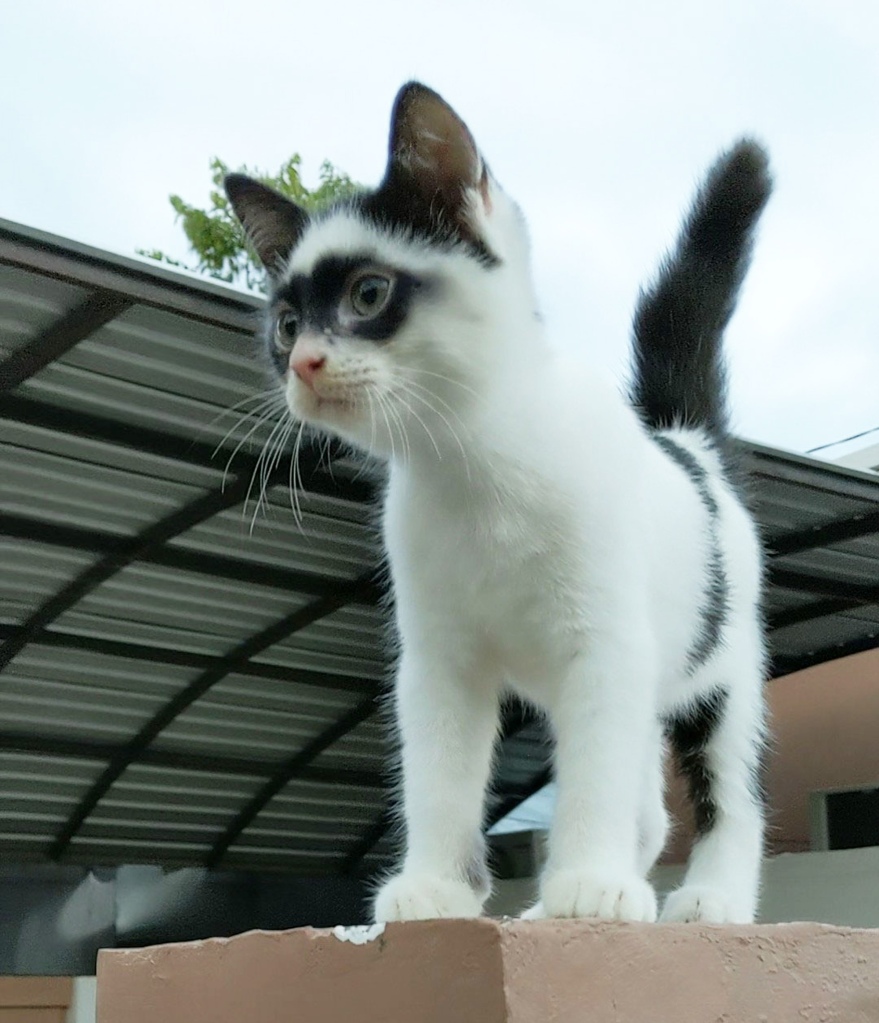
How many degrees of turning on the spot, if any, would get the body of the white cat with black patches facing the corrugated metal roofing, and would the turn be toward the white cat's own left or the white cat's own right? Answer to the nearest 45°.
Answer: approximately 135° to the white cat's own right

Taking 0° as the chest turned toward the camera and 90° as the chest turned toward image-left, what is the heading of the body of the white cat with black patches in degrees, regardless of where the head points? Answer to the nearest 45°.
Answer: approximately 45°
